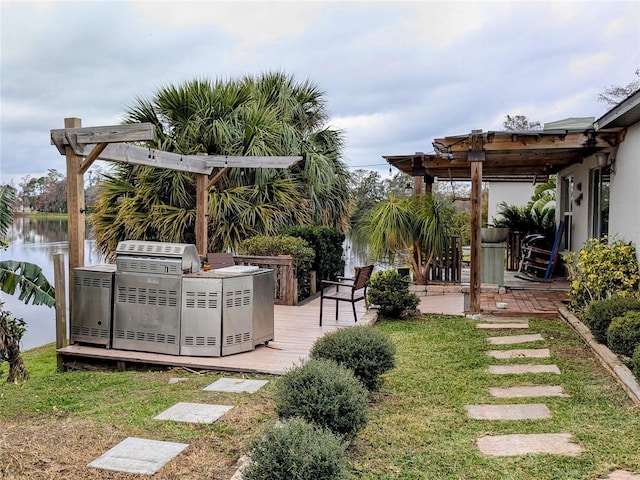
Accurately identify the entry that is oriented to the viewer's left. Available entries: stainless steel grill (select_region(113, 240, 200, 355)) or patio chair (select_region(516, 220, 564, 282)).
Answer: the patio chair

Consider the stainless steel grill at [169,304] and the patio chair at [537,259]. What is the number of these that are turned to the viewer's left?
1

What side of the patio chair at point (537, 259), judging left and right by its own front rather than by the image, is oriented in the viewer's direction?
left
